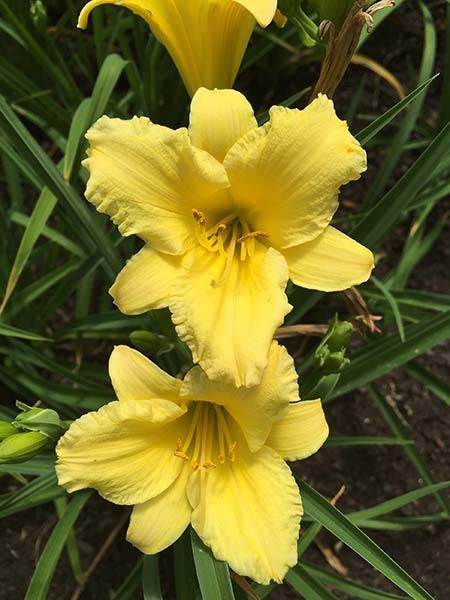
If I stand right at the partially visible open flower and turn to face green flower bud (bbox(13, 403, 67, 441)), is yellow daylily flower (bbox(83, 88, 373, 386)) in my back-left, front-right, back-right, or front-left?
front-left

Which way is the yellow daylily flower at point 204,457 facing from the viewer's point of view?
toward the camera

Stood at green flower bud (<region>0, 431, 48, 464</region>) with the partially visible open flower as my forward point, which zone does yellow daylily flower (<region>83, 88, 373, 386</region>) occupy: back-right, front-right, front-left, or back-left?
front-right

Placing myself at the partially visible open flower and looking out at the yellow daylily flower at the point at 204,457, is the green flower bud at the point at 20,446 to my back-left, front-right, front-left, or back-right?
front-right

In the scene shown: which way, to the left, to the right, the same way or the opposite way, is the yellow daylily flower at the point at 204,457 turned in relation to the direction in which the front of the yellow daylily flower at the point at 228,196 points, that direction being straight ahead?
the same way

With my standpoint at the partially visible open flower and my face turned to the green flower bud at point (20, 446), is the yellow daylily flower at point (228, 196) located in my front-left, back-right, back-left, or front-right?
front-left

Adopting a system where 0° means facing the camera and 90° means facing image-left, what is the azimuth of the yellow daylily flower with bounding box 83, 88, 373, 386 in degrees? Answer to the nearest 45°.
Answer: approximately 0°

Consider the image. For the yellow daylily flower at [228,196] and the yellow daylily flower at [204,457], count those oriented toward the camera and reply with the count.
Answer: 2
